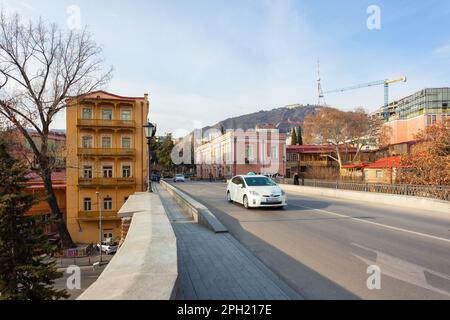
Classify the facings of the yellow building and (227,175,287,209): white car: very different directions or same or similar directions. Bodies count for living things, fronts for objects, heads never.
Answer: same or similar directions

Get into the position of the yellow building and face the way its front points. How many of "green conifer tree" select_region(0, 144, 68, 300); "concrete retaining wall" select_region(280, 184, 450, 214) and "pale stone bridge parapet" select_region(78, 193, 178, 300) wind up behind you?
0

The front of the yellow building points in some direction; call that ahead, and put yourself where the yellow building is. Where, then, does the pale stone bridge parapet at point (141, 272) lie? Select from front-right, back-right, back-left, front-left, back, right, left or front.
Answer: front

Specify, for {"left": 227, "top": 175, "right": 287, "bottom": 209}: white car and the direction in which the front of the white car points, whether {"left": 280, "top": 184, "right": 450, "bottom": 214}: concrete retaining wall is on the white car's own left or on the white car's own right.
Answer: on the white car's own left

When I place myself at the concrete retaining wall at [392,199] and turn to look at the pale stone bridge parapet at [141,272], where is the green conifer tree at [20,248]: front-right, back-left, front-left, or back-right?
front-right

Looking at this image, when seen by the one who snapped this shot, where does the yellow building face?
facing the viewer

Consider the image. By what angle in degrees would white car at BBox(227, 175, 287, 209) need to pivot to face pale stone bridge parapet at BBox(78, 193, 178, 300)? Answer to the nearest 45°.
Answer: approximately 45° to its right

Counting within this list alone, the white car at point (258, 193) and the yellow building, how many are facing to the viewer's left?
0

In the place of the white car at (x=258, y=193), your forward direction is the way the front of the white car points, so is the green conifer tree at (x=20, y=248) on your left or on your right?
on your right

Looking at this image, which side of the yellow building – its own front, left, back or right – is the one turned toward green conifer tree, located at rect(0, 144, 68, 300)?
front

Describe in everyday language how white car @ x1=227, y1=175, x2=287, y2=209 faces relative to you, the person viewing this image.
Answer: facing the viewer and to the right of the viewer
